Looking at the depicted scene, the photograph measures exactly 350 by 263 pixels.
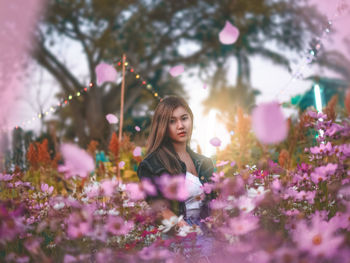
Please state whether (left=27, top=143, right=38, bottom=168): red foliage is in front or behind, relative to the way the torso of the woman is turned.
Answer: behind

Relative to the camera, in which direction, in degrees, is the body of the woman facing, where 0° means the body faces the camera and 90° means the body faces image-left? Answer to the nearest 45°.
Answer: approximately 315°

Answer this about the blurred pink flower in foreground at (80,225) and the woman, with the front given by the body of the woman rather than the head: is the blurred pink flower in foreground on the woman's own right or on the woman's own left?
on the woman's own right

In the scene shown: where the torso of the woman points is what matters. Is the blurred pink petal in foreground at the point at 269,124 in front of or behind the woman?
in front

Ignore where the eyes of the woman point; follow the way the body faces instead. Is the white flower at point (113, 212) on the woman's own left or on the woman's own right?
on the woman's own right
